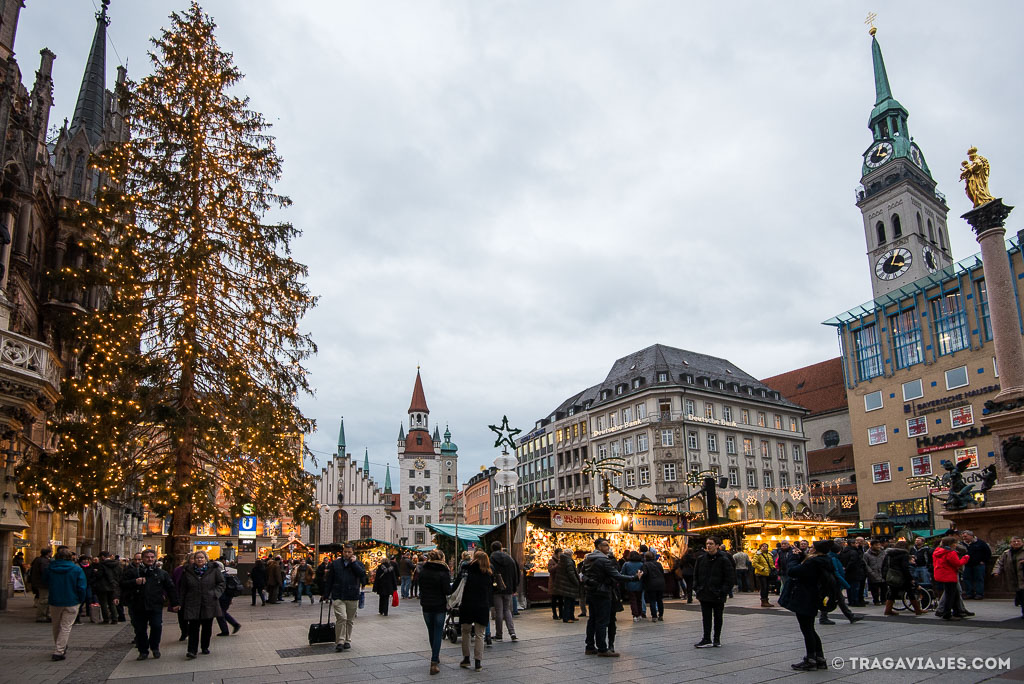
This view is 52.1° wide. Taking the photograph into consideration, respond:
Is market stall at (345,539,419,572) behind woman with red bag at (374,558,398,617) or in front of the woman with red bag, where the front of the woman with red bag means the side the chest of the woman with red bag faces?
in front

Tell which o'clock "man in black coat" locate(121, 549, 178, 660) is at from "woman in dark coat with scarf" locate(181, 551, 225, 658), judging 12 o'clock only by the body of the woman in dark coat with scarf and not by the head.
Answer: The man in black coat is roughly at 4 o'clock from the woman in dark coat with scarf.

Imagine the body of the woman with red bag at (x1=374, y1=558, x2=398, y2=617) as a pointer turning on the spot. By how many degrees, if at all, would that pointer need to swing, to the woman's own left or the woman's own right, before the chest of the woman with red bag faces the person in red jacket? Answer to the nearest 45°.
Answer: approximately 135° to the woman's own right

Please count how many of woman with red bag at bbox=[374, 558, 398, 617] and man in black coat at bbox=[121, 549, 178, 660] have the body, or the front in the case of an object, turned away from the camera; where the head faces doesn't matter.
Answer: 1

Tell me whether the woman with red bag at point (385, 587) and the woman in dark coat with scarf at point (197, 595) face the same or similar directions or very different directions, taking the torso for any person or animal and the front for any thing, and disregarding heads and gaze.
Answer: very different directions

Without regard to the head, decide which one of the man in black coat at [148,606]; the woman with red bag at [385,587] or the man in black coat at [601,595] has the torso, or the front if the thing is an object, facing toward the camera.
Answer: the man in black coat at [148,606]

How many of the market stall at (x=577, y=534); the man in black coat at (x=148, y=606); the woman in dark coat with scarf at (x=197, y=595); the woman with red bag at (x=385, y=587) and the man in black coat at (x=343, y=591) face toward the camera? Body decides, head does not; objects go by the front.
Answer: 4

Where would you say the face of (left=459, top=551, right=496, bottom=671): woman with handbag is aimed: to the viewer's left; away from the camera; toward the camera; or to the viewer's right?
away from the camera

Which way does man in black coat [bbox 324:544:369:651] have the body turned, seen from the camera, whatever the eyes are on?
toward the camera

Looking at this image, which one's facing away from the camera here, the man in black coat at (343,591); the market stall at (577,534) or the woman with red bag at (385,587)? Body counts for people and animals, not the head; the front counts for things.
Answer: the woman with red bag

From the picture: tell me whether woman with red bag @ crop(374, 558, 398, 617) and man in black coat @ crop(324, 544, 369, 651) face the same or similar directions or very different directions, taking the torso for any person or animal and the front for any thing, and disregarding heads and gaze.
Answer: very different directions

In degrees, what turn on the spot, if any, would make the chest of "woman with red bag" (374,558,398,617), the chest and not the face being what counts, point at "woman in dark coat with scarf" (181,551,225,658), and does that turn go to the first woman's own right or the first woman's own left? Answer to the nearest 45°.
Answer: approximately 180°

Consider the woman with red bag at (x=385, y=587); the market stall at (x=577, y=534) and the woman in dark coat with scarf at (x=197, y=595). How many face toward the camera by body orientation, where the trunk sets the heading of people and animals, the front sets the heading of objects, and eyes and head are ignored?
2

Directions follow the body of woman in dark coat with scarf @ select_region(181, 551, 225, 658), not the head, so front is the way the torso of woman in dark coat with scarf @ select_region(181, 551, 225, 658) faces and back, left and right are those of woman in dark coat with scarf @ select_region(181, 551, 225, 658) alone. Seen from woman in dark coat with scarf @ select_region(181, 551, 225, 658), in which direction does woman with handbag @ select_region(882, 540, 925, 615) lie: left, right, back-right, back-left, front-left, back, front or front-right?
left

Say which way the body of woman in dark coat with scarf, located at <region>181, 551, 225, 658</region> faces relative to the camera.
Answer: toward the camera

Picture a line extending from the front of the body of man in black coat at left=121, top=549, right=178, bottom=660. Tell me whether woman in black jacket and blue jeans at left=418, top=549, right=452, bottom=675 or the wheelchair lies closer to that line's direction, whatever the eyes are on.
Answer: the woman in black jacket and blue jeans

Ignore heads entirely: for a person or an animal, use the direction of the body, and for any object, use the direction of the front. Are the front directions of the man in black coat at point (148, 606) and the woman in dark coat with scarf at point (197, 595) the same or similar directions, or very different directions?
same or similar directions

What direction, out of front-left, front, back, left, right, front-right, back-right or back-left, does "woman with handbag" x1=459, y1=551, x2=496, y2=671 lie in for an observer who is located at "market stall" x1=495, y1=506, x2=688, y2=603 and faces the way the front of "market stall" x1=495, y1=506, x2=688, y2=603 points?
front
